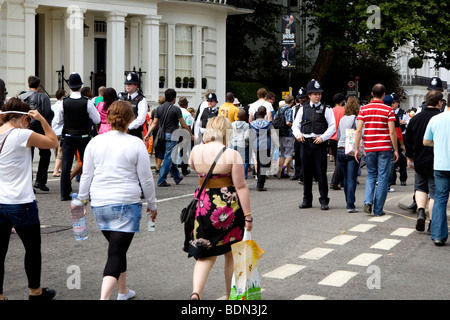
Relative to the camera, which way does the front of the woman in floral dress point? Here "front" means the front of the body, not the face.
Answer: away from the camera

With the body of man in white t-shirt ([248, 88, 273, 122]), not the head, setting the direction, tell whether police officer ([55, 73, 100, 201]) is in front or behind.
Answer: behind

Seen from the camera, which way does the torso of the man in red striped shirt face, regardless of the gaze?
away from the camera

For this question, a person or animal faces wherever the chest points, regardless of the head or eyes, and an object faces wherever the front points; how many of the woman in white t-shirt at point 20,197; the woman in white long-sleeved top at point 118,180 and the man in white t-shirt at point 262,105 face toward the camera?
0

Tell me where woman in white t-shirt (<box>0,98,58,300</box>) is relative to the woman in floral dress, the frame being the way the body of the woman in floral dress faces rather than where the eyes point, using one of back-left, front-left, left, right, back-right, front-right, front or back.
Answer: left

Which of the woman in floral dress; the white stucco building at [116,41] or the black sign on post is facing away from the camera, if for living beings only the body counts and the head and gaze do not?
the woman in floral dress

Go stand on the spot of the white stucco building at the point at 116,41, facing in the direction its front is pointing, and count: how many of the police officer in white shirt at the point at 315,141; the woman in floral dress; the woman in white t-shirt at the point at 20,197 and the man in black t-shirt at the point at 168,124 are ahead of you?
4

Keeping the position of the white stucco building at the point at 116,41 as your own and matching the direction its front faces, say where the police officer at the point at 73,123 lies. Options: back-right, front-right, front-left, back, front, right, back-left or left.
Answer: front

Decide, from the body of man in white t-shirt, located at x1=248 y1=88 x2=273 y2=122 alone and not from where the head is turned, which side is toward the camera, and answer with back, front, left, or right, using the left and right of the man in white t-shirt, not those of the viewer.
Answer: back

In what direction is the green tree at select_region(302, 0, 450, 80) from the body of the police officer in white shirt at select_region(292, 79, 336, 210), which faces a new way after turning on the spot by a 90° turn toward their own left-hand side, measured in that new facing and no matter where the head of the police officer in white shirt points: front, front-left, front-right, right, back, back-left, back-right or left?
left

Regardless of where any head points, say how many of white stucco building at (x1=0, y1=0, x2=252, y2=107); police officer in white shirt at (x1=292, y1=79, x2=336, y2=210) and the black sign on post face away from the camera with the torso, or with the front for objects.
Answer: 0

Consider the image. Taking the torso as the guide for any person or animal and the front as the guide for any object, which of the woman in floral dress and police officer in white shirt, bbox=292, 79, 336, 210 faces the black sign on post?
the woman in floral dress

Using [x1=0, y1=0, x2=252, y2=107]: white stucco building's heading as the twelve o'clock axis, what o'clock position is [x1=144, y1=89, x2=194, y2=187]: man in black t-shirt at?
The man in black t-shirt is roughly at 12 o'clock from the white stucco building.

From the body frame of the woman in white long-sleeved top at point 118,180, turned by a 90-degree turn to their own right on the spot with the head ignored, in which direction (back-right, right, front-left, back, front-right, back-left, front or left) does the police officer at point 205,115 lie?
left

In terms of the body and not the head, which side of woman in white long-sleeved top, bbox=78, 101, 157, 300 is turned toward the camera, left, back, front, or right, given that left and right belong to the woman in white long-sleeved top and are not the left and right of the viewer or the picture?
back

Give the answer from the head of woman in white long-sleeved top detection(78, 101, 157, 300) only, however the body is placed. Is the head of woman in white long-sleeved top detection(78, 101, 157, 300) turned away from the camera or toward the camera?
away from the camera

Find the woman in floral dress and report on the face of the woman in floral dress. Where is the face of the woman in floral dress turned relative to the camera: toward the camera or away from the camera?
away from the camera
